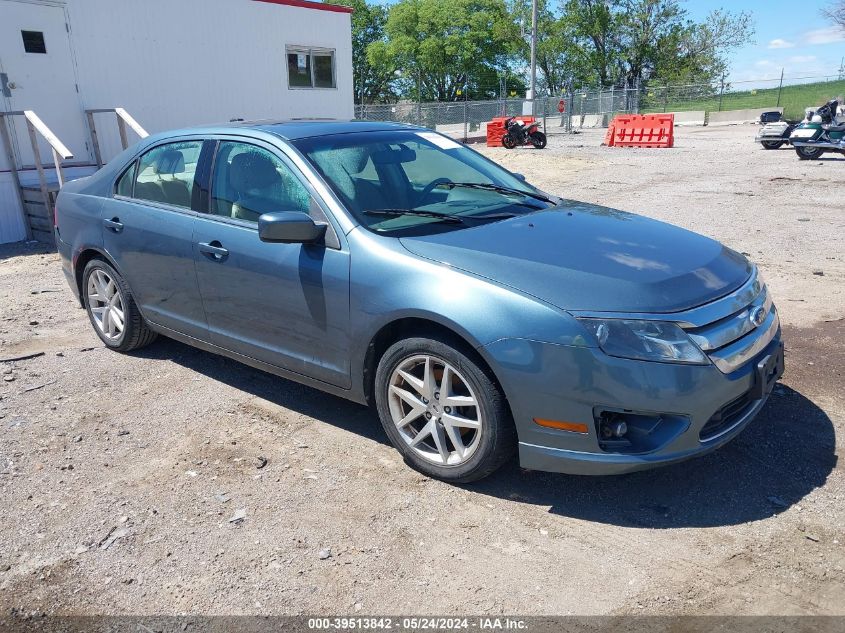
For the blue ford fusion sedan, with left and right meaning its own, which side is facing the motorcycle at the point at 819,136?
left

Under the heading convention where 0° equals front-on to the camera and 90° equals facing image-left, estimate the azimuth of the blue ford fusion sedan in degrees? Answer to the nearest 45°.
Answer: approximately 315°

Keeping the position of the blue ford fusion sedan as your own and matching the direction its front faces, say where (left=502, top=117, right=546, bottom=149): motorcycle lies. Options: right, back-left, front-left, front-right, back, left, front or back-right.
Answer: back-left

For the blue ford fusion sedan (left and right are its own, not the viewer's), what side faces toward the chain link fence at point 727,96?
left

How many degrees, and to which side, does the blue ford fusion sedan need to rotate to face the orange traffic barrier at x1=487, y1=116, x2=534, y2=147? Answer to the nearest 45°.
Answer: approximately 135° to its left

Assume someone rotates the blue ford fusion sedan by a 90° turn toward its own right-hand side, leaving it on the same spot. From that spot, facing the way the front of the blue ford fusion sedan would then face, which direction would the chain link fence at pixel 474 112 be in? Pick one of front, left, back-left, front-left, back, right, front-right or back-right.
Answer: back-right

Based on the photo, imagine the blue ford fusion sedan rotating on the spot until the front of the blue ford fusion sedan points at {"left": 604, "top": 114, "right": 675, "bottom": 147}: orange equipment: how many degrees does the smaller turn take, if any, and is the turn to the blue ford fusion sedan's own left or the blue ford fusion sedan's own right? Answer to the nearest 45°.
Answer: approximately 135° to the blue ford fusion sedan's own left
